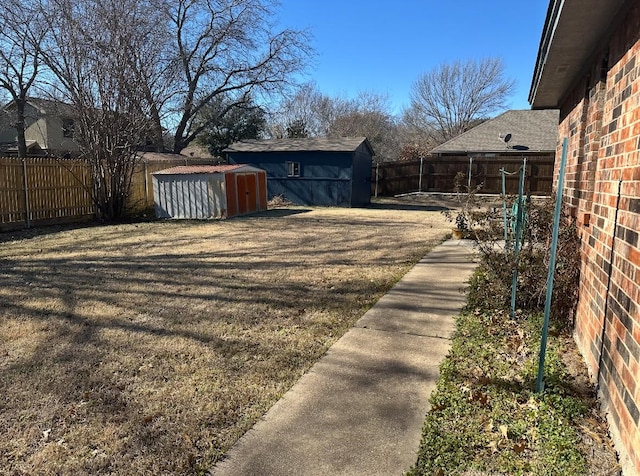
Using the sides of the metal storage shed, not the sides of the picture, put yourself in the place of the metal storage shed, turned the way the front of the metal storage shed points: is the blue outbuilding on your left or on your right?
on your left

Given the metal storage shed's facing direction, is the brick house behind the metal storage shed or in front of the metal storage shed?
in front

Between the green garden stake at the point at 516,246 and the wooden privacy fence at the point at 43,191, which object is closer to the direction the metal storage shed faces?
the green garden stake

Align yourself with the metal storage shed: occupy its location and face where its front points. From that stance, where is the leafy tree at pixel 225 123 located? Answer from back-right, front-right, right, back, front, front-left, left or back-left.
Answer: back-left

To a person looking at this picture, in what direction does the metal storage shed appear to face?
facing the viewer and to the right of the viewer

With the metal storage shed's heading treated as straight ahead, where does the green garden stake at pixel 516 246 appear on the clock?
The green garden stake is roughly at 1 o'clock from the metal storage shed.

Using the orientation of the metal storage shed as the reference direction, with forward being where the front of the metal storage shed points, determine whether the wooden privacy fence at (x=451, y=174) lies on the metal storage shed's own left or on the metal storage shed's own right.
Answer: on the metal storage shed's own left

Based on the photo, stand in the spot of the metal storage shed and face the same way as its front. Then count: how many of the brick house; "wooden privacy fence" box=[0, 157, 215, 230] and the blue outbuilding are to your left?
1

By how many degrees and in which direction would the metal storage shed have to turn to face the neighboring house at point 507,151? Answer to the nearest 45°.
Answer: approximately 45° to its left

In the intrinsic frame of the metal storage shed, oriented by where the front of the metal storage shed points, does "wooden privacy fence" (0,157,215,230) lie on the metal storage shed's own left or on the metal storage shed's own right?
on the metal storage shed's own right
